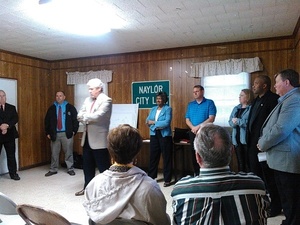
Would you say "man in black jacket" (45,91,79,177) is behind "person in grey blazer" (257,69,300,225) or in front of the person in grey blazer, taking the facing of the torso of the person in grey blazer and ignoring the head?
in front

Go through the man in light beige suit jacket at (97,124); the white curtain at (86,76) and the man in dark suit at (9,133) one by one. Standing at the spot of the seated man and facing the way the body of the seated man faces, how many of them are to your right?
0

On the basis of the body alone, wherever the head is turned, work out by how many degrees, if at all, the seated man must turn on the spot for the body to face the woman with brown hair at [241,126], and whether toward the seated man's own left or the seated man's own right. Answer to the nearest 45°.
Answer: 0° — they already face them

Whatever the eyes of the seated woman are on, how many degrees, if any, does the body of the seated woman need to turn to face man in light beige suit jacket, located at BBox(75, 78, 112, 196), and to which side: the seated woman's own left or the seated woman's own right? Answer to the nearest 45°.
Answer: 0° — they already face them

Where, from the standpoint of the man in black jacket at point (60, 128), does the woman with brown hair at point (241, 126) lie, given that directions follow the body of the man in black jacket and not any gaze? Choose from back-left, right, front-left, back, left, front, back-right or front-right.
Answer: front-left

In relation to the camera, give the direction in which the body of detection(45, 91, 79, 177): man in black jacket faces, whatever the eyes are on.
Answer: toward the camera

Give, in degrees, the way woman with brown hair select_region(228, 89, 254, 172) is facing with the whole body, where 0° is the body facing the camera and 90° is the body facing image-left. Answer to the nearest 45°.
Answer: approximately 45°

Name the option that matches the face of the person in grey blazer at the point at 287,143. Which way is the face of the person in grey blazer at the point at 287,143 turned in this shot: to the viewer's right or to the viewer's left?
to the viewer's left

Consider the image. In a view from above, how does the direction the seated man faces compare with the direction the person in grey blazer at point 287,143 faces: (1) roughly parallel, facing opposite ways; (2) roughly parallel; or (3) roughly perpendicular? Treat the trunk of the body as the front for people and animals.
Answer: roughly perpendicular

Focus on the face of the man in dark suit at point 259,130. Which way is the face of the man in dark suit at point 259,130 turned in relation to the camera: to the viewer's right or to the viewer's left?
to the viewer's left

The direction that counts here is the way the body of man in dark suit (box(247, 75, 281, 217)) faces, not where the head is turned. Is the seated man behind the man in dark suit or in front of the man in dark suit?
in front

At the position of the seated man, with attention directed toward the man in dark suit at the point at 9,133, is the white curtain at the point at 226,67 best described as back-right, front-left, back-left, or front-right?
front-right

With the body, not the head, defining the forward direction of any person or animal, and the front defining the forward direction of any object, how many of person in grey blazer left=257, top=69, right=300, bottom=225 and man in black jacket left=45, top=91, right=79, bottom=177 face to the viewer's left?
1

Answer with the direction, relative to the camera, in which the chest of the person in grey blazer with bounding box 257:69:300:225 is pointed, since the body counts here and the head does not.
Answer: to the viewer's left

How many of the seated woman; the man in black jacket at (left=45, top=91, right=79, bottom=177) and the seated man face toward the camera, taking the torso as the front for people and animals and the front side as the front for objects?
1

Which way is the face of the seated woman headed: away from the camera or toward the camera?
away from the camera
